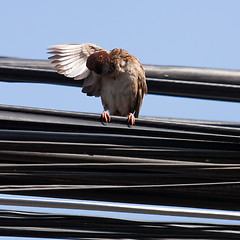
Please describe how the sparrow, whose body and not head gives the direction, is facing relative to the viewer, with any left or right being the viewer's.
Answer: facing the viewer
